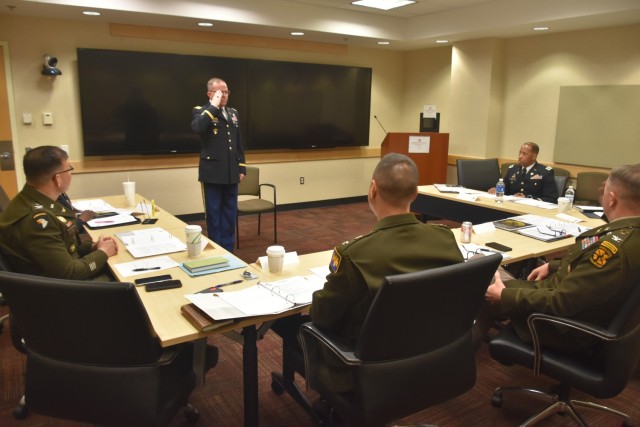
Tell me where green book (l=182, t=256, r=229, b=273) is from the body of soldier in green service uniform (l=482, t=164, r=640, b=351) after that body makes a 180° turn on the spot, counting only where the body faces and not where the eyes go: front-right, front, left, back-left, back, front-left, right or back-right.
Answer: back

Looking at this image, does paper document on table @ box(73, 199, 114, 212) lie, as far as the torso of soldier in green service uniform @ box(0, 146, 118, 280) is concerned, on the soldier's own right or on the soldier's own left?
on the soldier's own left

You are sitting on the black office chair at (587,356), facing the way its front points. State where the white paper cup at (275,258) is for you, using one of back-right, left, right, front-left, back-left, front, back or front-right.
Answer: front

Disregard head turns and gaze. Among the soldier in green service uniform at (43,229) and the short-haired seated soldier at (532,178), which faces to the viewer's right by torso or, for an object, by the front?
the soldier in green service uniform

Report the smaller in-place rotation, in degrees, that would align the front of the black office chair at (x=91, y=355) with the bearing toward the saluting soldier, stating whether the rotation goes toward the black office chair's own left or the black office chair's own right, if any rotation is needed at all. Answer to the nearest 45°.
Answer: approximately 45° to the black office chair's own left

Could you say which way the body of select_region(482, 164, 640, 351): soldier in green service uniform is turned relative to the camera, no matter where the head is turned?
to the viewer's left

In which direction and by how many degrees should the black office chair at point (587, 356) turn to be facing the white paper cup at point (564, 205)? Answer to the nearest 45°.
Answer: approximately 90° to its right

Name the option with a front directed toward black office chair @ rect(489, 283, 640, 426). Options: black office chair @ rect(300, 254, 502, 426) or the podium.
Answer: the podium

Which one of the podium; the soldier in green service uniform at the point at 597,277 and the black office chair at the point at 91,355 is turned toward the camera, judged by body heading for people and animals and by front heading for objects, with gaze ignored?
the podium

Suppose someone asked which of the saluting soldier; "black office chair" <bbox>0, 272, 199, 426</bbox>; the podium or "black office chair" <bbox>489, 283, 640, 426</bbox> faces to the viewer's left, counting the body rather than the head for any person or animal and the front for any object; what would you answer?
"black office chair" <bbox>489, 283, 640, 426</bbox>

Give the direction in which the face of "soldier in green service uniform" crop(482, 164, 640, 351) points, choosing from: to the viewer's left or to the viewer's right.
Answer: to the viewer's left

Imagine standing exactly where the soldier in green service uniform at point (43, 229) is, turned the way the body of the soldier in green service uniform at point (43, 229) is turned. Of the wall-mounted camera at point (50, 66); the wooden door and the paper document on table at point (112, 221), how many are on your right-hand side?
0

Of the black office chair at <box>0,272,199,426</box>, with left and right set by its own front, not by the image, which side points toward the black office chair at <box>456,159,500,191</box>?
front

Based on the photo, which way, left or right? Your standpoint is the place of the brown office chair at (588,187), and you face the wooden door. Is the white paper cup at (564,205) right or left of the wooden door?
left

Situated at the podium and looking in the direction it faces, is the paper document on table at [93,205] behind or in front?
in front

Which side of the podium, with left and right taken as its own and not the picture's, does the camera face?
front

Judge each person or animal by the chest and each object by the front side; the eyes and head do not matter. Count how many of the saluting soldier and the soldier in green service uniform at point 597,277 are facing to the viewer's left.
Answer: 1

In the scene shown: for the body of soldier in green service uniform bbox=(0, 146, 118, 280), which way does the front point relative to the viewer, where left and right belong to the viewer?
facing to the right of the viewer

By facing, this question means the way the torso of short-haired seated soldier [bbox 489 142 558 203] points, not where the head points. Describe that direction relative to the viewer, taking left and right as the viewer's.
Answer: facing the viewer and to the left of the viewer

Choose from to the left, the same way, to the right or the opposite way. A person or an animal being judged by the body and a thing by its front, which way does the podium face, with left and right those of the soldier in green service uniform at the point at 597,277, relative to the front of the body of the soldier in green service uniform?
to the left

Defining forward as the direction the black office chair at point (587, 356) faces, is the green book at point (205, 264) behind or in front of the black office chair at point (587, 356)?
in front
